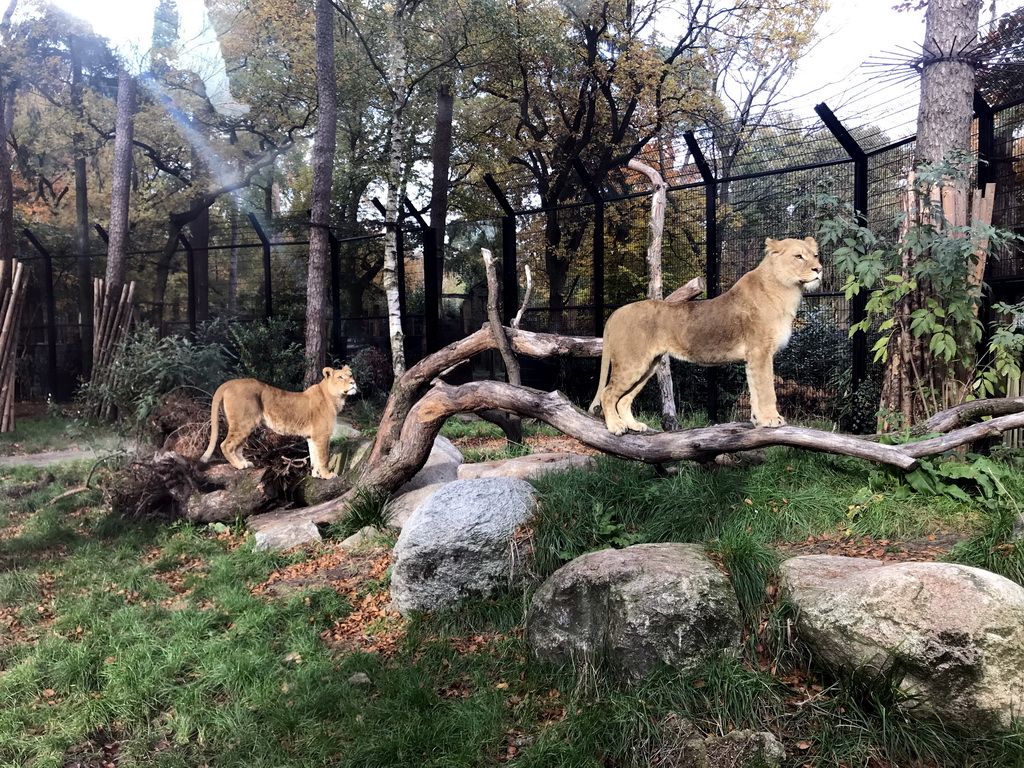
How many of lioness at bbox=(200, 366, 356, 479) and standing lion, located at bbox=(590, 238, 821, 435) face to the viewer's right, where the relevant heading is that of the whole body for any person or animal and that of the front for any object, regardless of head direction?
2

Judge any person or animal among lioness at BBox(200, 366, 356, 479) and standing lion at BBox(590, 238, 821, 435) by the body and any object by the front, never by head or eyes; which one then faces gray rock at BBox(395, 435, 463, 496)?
the lioness

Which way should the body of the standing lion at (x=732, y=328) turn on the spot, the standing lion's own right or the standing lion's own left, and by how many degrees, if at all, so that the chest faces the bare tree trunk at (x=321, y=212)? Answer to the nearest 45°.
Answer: approximately 135° to the standing lion's own left

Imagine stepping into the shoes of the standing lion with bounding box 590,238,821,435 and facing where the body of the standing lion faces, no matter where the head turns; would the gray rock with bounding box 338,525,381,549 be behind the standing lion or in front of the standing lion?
behind

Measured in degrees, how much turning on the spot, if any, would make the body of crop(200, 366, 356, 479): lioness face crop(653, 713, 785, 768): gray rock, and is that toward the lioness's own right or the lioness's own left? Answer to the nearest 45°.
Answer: approximately 90° to the lioness's own right

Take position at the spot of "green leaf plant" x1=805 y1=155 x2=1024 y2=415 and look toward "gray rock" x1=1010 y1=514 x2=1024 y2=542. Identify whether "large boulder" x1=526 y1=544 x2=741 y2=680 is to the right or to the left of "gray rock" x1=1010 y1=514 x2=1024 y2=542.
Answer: right

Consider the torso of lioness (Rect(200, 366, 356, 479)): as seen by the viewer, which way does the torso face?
to the viewer's right

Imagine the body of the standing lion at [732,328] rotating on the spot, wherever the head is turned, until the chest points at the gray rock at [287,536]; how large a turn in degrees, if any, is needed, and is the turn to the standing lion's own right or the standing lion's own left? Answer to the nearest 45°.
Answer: approximately 180°

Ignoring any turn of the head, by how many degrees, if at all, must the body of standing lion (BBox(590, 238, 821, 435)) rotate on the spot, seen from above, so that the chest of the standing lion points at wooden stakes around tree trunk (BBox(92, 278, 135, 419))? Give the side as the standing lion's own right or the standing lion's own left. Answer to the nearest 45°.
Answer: approximately 135° to the standing lion's own left

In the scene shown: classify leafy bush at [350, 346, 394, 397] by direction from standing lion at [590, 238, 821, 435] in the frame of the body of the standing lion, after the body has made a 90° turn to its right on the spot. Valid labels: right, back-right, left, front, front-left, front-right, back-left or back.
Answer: back-right

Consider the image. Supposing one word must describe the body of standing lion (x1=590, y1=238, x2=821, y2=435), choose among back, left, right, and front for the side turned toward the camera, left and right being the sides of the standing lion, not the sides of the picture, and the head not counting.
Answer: right
